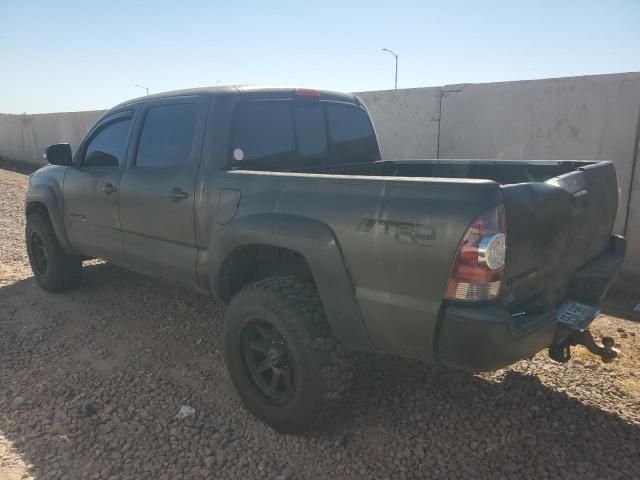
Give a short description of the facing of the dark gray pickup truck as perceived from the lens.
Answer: facing away from the viewer and to the left of the viewer
